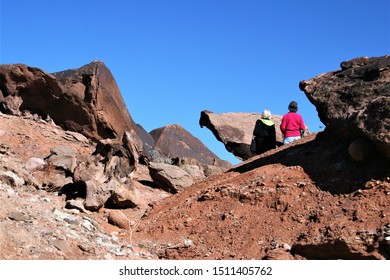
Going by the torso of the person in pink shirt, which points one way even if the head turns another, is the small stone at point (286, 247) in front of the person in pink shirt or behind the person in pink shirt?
behind

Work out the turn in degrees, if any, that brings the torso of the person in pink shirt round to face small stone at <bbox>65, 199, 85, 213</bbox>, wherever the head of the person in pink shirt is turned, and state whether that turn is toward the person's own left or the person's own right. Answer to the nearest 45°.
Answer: approximately 135° to the person's own left

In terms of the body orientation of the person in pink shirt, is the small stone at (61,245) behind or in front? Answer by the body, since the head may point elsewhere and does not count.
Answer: behind

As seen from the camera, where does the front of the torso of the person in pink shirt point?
away from the camera

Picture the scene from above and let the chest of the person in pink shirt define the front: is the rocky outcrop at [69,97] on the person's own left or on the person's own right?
on the person's own left

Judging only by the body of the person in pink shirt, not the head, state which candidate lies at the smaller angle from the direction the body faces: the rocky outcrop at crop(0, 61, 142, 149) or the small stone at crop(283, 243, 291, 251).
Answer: the rocky outcrop

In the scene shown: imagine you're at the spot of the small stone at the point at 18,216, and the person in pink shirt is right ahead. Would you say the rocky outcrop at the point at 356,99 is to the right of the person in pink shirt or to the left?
right

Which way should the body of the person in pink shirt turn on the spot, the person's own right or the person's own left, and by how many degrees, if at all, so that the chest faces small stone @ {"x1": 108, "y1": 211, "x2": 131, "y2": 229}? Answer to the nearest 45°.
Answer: approximately 135° to the person's own left

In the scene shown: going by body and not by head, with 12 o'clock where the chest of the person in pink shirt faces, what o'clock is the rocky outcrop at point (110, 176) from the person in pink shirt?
The rocky outcrop is roughly at 8 o'clock from the person in pink shirt.

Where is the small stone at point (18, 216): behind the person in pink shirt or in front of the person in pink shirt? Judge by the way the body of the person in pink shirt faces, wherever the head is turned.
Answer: behind

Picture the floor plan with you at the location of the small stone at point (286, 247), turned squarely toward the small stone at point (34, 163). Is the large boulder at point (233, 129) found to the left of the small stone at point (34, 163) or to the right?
right

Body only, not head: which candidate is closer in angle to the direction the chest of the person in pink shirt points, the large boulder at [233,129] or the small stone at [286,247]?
the large boulder
